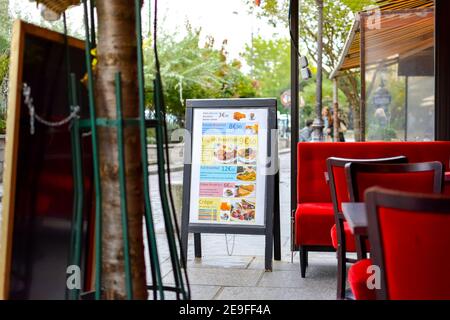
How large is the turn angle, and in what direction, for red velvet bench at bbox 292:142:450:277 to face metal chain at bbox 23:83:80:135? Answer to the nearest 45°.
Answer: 0° — it already faces it

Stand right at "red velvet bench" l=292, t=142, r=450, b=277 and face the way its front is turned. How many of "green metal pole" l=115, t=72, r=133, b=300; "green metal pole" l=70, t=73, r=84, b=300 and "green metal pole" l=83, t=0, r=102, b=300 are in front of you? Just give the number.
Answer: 3

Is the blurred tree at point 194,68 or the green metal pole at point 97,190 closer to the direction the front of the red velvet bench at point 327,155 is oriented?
the green metal pole

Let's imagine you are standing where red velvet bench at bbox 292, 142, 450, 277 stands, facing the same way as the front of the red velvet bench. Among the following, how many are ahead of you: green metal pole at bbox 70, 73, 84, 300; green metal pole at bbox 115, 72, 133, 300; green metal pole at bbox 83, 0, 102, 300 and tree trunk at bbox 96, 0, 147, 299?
4

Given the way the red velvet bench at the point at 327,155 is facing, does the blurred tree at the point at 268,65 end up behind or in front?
behind

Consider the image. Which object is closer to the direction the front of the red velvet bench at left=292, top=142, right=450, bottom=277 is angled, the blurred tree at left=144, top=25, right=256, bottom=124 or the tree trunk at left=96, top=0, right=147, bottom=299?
the tree trunk

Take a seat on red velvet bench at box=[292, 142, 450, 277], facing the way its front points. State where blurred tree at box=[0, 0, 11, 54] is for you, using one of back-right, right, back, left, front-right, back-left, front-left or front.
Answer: right

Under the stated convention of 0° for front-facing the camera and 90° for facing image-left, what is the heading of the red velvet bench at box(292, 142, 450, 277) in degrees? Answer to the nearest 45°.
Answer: approximately 0°

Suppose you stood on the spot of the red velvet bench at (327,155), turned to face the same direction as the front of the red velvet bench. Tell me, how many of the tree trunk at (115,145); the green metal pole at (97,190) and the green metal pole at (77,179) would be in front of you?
3

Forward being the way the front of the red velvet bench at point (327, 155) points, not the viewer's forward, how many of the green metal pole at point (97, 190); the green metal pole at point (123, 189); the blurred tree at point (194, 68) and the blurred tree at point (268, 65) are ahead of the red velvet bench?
2

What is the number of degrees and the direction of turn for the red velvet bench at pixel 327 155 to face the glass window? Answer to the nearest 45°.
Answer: approximately 135° to its left

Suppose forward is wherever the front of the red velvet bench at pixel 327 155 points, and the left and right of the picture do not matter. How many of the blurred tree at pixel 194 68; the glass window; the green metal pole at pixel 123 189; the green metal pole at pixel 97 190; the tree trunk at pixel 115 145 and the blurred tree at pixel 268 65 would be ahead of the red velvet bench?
3

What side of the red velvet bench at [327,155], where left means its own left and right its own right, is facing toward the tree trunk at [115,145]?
front
